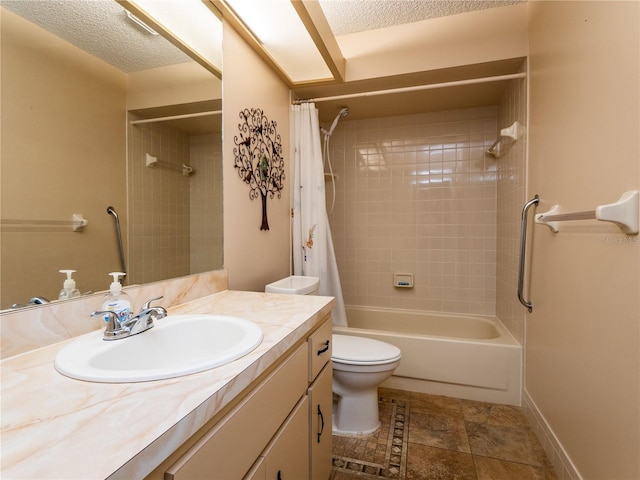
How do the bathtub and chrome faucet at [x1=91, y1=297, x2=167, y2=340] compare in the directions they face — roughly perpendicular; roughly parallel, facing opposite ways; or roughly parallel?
roughly perpendicular

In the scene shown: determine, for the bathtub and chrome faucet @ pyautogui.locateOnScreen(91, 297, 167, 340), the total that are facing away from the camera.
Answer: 0

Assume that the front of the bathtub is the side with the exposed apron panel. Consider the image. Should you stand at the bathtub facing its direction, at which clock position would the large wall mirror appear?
The large wall mirror is roughly at 1 o'clock from the bathtub.

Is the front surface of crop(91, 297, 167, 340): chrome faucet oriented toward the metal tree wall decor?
no

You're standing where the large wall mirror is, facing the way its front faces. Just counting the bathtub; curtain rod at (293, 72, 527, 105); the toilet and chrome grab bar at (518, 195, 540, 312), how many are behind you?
0

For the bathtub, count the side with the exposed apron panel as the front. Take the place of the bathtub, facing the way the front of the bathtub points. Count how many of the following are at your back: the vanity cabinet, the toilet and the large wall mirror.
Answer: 0

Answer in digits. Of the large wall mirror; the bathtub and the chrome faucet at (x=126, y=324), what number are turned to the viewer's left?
0

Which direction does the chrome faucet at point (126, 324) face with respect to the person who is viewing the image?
facing the viewer and to the right of the viewer

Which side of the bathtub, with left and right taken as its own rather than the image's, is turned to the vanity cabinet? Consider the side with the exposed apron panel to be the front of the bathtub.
front

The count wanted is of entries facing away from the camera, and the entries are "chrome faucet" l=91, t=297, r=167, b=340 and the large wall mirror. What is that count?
0

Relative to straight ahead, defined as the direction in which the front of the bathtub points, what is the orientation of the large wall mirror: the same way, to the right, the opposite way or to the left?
to the left

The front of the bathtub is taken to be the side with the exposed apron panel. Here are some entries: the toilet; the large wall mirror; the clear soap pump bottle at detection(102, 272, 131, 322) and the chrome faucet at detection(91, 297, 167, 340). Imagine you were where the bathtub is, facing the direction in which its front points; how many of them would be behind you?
0

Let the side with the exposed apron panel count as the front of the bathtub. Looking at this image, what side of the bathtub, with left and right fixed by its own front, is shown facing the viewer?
front

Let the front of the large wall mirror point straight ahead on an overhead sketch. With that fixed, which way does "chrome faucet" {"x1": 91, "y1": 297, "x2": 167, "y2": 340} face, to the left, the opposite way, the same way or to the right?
the same way

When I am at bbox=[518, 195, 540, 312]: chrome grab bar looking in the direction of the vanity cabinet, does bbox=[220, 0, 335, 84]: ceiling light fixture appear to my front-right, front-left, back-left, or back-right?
front-right
